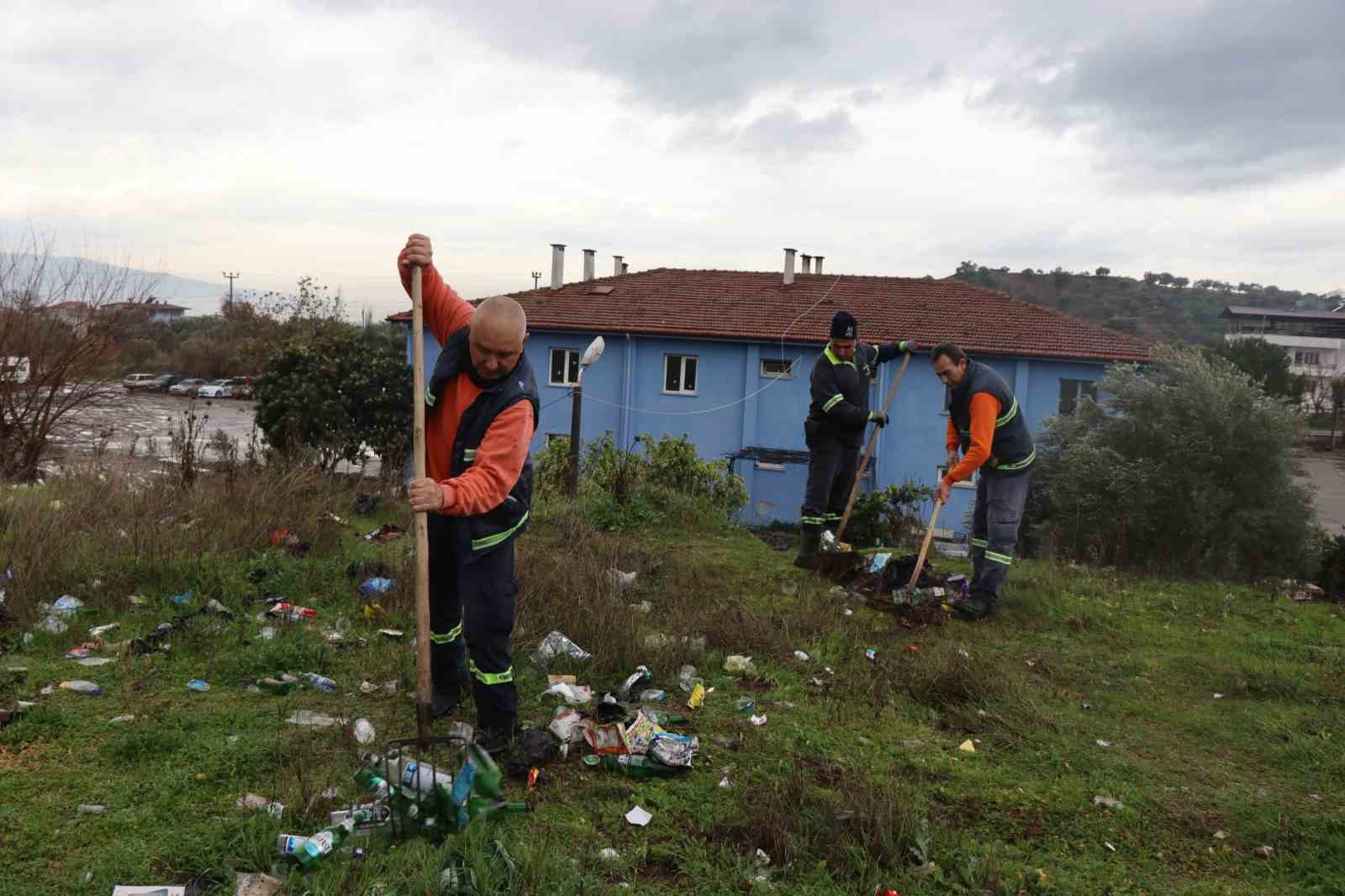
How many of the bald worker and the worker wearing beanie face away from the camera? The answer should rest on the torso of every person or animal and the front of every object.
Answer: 0

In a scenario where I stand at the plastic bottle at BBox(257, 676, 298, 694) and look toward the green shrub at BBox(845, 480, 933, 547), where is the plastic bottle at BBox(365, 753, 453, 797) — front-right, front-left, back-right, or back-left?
back-right

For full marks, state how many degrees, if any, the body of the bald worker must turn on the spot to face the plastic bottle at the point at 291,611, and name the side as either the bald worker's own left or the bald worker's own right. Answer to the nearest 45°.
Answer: approximately 90° to the bald worker's own right

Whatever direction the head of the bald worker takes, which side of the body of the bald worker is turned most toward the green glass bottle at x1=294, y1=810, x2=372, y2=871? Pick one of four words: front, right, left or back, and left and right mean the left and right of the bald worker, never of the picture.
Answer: front

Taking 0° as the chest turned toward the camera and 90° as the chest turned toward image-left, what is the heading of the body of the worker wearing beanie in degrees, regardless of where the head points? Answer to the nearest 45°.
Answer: approximately 315°

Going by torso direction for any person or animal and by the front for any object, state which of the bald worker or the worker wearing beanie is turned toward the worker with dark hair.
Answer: the worker wearing beanie

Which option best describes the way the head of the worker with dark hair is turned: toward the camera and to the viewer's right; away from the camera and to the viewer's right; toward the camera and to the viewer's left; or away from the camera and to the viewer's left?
toward the camera and to the viewer's left

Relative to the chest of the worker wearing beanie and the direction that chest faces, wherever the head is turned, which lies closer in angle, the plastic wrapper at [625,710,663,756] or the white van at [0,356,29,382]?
the plastic wrapper

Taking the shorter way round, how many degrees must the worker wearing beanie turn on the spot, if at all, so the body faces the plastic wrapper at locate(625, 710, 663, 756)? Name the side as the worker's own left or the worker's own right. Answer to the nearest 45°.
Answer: approximately 45° to the worker's own right

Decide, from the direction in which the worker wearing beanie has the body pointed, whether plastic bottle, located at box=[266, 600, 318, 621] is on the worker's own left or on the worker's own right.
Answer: on the worker's own right
